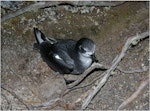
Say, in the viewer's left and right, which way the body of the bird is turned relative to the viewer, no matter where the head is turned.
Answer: facing the viewer and to the right of the viewer

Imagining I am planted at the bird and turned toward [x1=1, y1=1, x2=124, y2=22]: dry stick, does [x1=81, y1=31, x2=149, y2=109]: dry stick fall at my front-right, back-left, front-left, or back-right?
back-right

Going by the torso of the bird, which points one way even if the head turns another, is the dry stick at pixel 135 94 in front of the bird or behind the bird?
in front

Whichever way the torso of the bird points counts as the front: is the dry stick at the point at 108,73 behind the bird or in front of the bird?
in front
